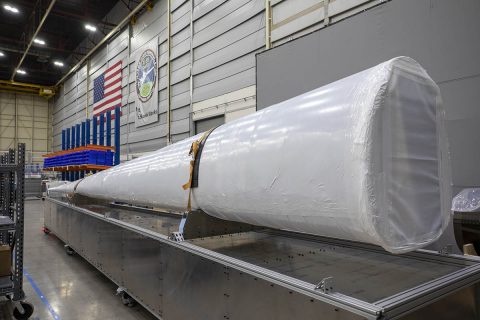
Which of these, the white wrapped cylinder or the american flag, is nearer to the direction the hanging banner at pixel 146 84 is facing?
the white wrapped cylinder

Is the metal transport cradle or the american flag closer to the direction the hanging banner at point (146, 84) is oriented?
the metal transport cradle

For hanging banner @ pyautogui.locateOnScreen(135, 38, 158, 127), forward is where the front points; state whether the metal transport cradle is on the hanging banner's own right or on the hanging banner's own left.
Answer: on the hanging banner's own left

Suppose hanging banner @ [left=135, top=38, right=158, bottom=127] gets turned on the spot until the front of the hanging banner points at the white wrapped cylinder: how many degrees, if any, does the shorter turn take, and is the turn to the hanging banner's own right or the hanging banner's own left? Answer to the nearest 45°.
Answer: approximately 45° to the hanging banner's own left

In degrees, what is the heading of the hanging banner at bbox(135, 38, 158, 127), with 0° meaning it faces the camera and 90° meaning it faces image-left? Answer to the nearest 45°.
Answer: approximately 45°

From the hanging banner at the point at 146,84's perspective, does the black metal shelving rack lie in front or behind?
in front

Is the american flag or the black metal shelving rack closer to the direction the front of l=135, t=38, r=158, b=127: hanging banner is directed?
the black metal shelving rack
